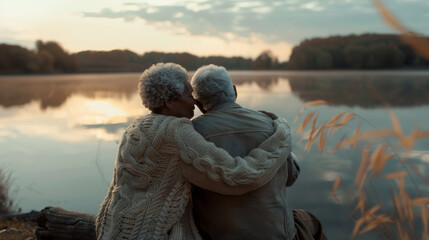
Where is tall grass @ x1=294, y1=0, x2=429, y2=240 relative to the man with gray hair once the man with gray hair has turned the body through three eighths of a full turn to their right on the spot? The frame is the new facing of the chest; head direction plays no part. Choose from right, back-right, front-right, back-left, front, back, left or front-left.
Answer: front

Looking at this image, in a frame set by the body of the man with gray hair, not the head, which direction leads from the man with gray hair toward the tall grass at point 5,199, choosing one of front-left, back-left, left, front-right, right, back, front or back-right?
front-left

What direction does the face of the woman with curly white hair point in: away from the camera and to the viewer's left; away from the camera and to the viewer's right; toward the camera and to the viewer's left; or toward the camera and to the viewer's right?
away from the camera and to the viewer's right

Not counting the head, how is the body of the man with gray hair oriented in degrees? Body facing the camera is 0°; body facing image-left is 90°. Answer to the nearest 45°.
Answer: approximately 180°

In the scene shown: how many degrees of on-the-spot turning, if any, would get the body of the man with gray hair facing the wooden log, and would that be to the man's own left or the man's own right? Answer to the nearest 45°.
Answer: approximately 45° to the man's own left
